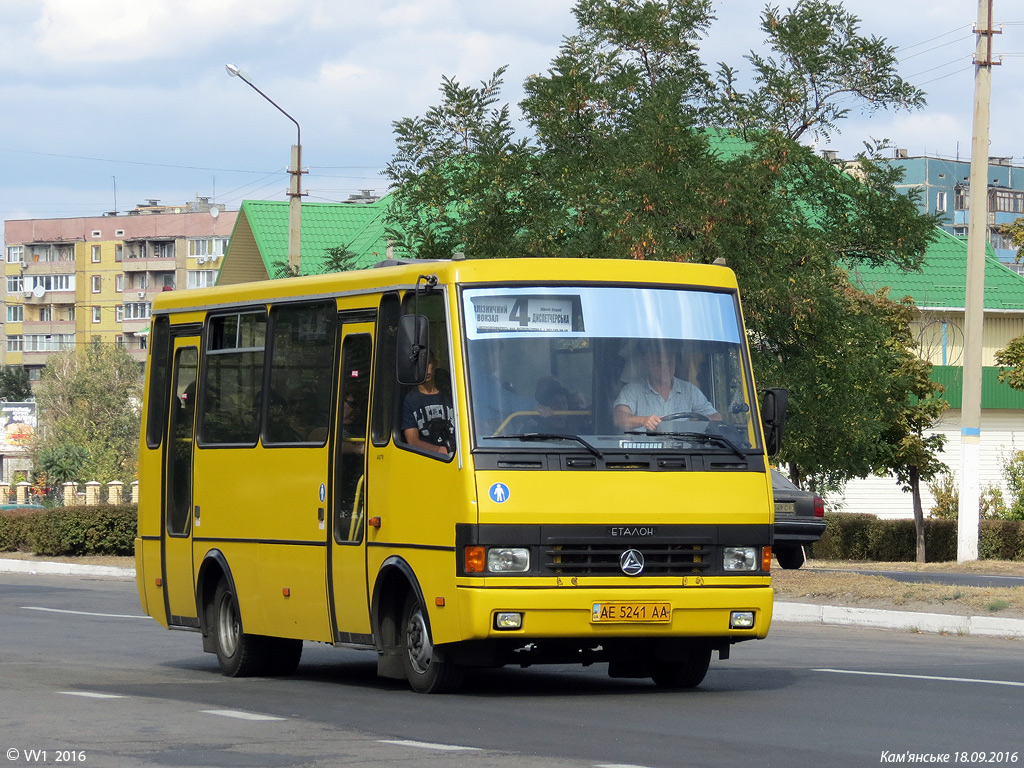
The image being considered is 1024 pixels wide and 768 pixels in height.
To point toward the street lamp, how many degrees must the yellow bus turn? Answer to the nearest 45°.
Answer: approximately 135° to its left

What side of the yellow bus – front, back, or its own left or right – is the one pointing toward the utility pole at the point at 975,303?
left

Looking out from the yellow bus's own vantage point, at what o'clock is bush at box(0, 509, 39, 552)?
The bush is roughly at 7 o'clock from the yellow bus.

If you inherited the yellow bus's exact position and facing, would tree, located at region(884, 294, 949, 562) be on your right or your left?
on your left

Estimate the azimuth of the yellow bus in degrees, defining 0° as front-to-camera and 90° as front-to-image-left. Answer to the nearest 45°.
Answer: approximately 315°

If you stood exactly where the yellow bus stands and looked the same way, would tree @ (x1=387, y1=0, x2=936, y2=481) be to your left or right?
on your left

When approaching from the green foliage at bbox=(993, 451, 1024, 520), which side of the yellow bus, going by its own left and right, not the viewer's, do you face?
left

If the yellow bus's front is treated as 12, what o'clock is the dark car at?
The dark car is roughly at 8 o'clock from the yellow bus.

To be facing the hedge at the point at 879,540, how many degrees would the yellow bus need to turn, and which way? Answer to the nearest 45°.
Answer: approximately 135° to its left
